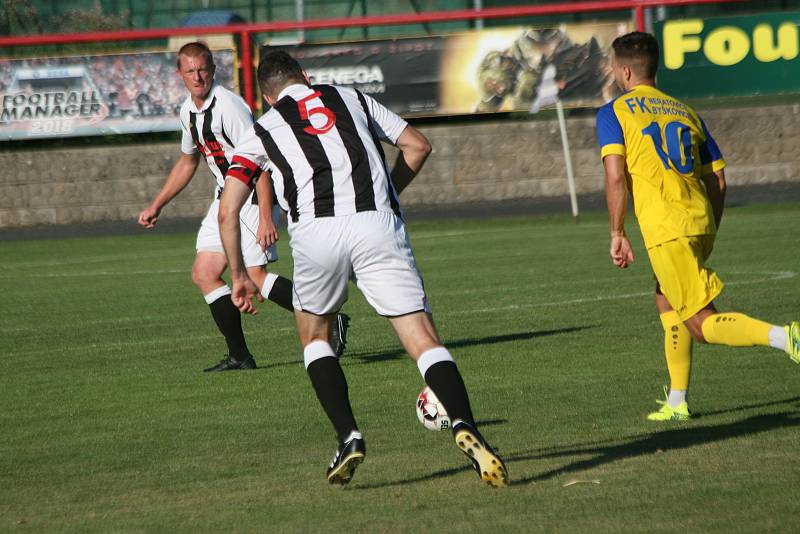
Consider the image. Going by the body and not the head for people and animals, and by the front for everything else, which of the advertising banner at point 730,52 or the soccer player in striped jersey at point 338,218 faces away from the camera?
the soccer player in striped jersey

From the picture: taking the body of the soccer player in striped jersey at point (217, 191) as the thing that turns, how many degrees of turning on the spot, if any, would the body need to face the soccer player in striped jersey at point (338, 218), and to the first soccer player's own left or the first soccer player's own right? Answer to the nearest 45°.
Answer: approximately 45° to the first soccer player's own left

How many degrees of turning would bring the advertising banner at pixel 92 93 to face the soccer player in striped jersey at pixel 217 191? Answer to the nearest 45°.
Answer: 0° — it already faces them

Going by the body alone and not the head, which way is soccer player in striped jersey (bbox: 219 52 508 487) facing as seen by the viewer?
away from the camera

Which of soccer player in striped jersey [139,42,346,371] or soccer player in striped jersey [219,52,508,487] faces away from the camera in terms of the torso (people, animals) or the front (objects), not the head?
soccer player in striped jersey [219,52,508,487]

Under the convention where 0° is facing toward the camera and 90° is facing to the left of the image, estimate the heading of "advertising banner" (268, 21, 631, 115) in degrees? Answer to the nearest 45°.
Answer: approximately 0°
